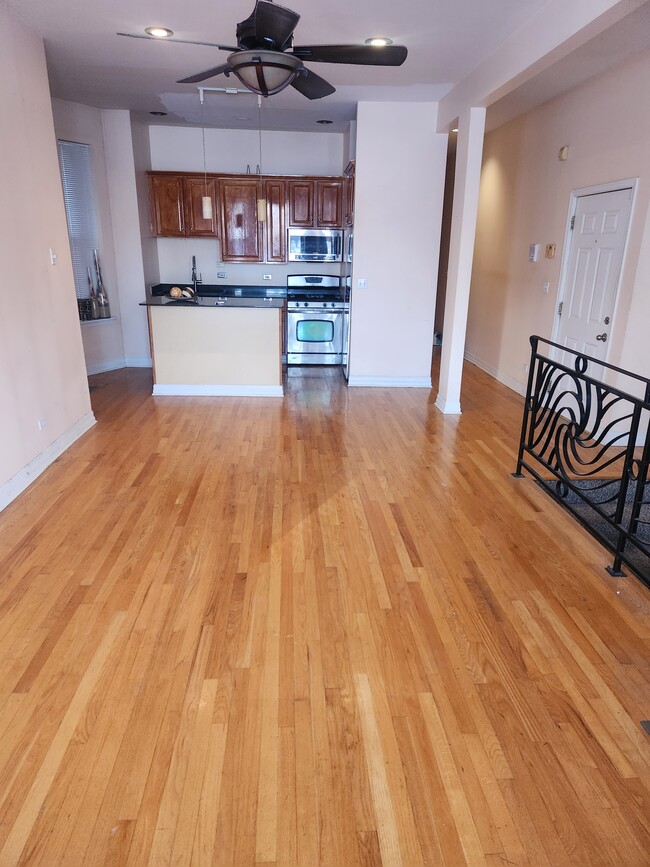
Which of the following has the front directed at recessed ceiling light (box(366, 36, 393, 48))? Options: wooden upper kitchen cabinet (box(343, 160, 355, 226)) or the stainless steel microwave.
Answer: the stainless steel microwave

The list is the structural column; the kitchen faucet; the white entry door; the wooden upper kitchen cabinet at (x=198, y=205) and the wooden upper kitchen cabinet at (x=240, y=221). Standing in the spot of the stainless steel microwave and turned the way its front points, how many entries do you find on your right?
3

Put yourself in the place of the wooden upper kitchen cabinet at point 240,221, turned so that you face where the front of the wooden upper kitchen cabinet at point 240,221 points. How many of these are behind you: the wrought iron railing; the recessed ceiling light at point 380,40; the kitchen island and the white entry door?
0

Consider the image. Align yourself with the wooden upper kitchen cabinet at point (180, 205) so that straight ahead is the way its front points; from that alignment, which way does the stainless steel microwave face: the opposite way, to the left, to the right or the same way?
the same way

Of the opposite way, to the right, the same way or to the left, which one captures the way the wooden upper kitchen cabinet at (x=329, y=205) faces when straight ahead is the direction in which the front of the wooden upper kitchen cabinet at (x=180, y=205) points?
the same way

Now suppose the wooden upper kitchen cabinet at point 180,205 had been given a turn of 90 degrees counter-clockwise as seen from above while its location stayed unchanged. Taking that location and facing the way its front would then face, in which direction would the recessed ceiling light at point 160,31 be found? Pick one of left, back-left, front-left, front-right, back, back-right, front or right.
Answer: right

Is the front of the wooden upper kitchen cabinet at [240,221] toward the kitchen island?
yes

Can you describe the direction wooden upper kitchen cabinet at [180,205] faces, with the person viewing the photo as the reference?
facing the viewer

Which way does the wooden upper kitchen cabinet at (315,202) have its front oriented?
toward the camera

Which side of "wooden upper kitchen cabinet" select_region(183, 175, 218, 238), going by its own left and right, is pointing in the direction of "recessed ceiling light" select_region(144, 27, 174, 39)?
front

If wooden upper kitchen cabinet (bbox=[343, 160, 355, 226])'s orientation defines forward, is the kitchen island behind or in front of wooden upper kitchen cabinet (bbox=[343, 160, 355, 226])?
in front

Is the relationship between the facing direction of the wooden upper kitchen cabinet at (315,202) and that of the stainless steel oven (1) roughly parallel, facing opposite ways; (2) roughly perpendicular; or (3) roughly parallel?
roughly parallel

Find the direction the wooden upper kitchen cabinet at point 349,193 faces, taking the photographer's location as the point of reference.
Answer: facing to the left of the viewer

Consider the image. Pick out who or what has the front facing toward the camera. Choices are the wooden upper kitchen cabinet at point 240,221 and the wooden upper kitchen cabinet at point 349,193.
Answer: the wooden upper kitchen cabinet at point 240,221

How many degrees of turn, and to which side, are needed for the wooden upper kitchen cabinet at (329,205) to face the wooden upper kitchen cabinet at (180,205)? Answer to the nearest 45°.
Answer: approximately 90° to its right

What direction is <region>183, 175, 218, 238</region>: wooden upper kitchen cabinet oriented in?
toward the camera

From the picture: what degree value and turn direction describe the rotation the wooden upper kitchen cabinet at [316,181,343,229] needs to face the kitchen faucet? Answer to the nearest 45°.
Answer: approximately 90° to its right

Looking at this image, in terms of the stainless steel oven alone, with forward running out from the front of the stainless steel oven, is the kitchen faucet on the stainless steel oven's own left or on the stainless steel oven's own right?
on the stainless steel oven's own right

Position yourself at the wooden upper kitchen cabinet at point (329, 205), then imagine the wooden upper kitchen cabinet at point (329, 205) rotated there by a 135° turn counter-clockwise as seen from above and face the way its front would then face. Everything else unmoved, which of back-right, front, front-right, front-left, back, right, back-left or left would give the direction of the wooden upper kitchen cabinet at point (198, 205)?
back-left
